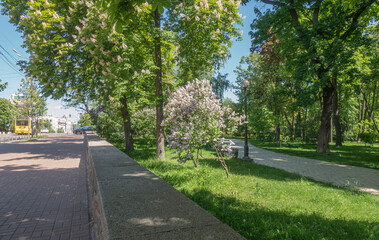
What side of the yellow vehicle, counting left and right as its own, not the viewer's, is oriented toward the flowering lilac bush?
front

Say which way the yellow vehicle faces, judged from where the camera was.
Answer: facing the viewer

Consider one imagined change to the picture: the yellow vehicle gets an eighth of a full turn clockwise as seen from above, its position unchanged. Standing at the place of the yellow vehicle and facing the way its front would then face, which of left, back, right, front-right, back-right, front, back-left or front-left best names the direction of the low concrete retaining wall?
front-left
